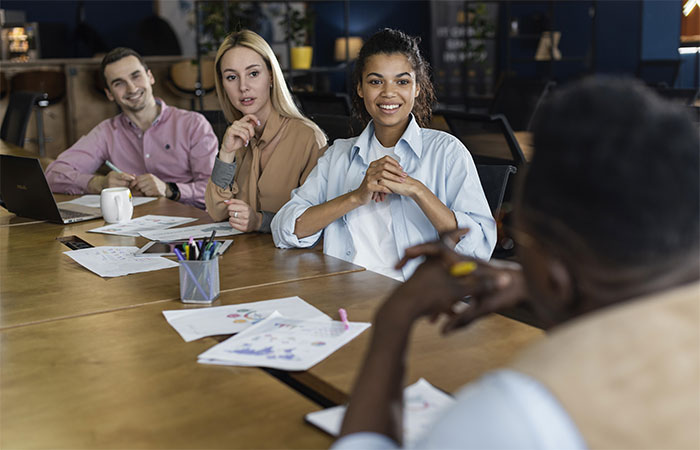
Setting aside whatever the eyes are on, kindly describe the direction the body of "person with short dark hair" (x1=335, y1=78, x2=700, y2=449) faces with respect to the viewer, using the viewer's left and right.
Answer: facing away from the viewer and to the left of the viewer

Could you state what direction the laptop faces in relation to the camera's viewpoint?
facing away from the viewer and to the right of the viewer

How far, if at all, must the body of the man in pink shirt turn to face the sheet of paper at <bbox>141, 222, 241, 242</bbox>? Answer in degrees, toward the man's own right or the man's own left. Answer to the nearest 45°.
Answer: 0° — they already face it

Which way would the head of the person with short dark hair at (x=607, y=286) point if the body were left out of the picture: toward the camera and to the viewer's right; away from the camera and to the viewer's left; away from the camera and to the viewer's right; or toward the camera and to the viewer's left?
away from the camera and to the viewer's left

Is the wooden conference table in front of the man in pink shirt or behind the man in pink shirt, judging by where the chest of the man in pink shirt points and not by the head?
in front

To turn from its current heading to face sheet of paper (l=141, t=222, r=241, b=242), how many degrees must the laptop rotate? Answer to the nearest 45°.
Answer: approximately 90° to its right

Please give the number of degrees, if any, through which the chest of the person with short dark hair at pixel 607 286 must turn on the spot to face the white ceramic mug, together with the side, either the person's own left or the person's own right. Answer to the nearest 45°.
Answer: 0° — they already face it
